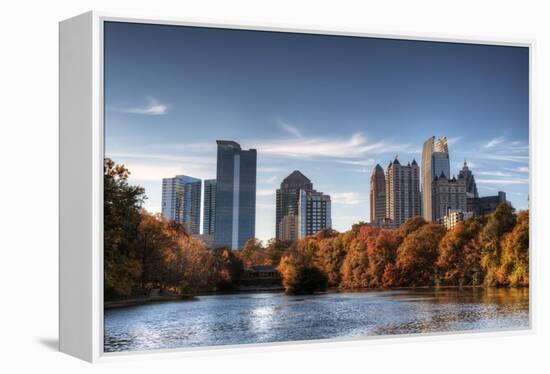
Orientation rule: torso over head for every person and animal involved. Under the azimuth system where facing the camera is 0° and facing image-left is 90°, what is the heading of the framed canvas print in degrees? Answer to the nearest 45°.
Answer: approximately 315°
